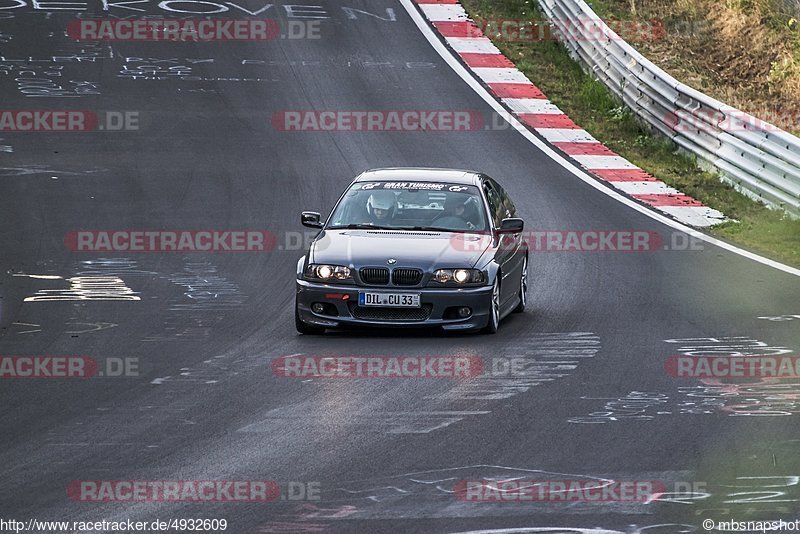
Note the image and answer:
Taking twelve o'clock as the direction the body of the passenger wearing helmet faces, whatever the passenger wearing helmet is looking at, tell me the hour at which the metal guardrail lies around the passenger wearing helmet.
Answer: The metal guardrail is roughly at 7 o'clock from the passenger wearing helmet.

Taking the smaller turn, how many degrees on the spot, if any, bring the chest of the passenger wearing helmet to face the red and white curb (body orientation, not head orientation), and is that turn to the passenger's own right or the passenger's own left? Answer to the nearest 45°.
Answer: approximately 180°

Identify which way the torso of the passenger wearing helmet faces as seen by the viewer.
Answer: toward the camera
